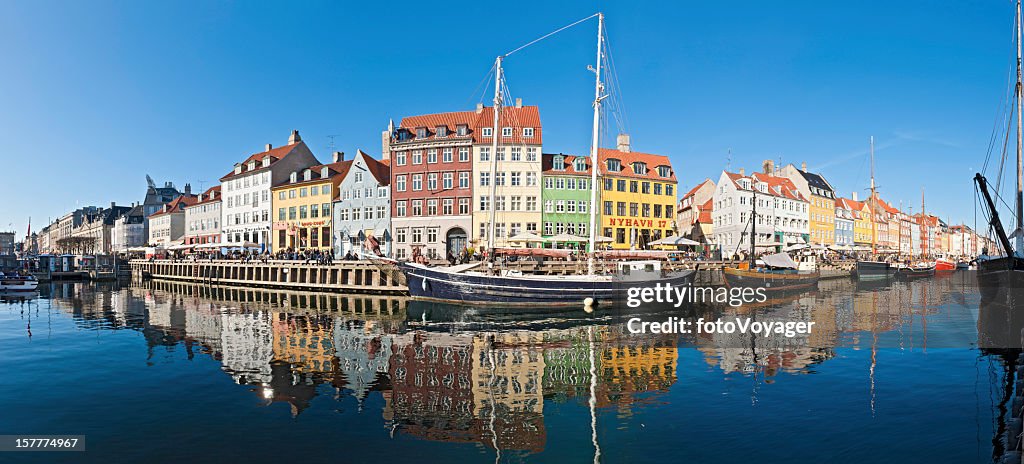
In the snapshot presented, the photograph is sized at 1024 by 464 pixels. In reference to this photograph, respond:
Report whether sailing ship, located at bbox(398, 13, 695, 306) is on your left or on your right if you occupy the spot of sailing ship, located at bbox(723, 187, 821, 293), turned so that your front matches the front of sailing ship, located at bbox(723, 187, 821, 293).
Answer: on your left

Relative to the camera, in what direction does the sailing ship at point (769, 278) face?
facing to the left of the viewer

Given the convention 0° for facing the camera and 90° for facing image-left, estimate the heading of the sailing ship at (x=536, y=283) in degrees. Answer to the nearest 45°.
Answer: approximately 90°

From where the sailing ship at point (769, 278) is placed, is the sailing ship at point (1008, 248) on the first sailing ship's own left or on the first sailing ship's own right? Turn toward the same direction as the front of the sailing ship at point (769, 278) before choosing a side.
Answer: on the first sailing ship's own left

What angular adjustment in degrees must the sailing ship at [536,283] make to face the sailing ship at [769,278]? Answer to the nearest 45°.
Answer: approximately 135° to its right

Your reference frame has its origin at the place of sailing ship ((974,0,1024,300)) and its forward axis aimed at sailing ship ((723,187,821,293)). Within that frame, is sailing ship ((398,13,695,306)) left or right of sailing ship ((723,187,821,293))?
left

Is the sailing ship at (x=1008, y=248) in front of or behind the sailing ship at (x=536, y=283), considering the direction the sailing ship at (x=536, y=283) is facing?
behind

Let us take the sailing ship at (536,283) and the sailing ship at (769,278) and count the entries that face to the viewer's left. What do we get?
2
